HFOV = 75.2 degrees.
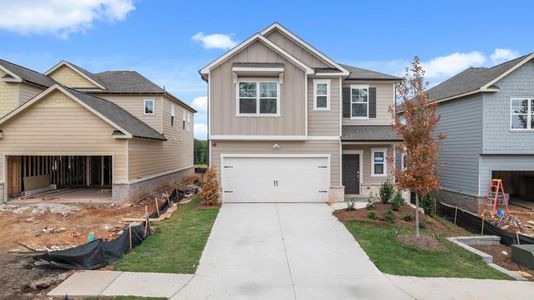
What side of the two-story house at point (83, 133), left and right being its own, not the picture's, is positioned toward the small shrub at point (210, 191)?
left

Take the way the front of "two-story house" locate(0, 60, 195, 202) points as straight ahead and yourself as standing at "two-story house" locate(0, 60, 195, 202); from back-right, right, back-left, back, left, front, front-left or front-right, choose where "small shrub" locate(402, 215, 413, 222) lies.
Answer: left

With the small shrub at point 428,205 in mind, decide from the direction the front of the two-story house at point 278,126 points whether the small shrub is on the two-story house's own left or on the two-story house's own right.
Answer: on the two-story house's own left

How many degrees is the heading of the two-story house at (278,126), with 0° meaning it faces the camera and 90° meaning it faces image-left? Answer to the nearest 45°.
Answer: approximately 0°

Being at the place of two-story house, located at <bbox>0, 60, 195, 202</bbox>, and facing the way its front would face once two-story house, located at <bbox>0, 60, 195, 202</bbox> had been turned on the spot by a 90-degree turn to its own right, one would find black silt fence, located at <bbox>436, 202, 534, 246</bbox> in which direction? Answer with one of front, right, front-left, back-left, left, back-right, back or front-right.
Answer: back

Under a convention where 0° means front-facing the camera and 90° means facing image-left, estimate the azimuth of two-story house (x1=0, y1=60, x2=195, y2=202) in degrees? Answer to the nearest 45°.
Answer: approximately 45°

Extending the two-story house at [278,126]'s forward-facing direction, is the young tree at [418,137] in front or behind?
in front

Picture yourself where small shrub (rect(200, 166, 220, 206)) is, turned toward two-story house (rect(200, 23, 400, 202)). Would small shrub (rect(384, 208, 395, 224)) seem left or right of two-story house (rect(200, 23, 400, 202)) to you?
right

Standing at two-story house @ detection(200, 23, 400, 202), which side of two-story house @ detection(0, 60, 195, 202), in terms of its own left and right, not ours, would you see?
left

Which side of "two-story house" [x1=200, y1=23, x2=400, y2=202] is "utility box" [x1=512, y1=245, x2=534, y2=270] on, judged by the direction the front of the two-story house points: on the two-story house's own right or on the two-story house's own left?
on the two-story house's own left

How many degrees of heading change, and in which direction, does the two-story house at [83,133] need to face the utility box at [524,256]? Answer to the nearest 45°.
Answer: approximately 90° to its left

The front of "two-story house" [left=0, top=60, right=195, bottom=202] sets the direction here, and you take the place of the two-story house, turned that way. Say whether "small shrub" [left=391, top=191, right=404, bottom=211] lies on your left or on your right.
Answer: on your left

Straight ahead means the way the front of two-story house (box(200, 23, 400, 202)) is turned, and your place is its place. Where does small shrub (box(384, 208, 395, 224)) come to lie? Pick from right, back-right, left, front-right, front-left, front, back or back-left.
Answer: front-left
